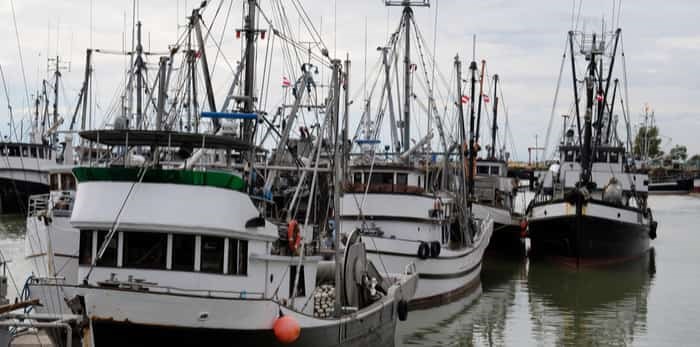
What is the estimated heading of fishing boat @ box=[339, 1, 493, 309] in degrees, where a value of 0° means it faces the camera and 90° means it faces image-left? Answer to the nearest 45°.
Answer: approximately 45°

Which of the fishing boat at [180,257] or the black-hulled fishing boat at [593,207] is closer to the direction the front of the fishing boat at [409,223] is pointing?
the fishing boat

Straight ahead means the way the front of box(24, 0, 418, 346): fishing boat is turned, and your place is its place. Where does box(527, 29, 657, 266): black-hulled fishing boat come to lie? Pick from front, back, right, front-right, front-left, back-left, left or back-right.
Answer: back

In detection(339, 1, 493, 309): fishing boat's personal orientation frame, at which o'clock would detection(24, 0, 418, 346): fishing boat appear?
detection(24, 0, 418, 346): fishing boat is roughly at 11 o'clock from detection(339, 1, 493, 309): fishing boat.

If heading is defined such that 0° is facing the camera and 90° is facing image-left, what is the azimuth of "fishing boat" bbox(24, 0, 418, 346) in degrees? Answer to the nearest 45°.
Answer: approximately 45°

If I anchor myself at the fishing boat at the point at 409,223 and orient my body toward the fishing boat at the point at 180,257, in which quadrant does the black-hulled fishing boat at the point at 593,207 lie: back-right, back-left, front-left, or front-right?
back-left

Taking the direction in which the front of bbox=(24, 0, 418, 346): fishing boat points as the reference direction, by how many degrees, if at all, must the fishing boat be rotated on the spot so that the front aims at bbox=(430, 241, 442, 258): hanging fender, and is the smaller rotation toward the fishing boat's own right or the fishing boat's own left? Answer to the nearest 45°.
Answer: approximately 180°

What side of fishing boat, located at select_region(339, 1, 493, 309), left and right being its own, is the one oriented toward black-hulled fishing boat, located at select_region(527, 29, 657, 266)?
back
